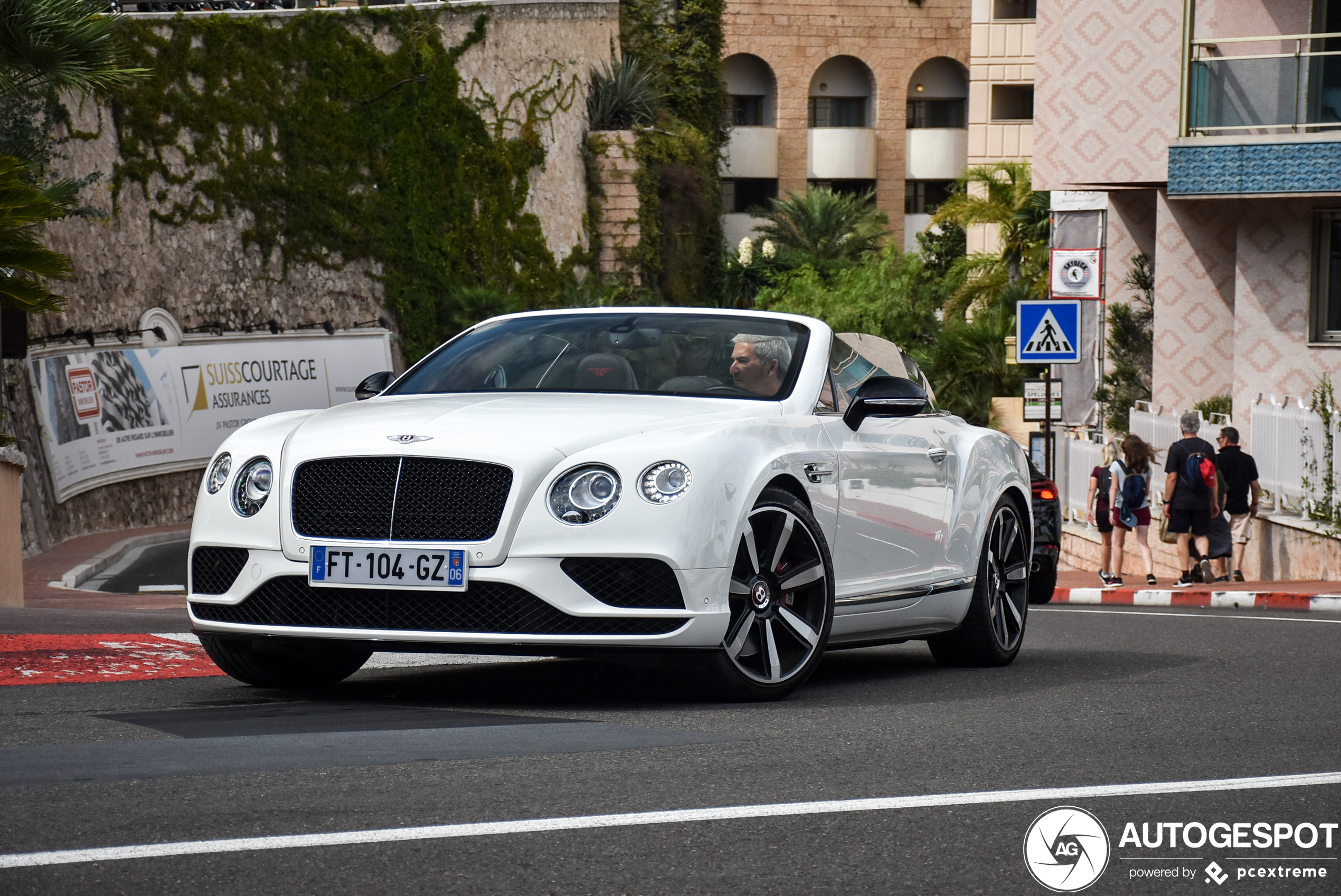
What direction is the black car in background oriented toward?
away from the camera

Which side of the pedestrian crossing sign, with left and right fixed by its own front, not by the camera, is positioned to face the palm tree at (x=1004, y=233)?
back

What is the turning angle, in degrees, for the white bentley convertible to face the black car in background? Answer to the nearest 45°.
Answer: approximately 180°

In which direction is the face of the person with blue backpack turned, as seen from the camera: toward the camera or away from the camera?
away from the camera

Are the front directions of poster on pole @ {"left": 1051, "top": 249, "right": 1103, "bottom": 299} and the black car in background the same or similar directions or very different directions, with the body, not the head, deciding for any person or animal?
very different directions
